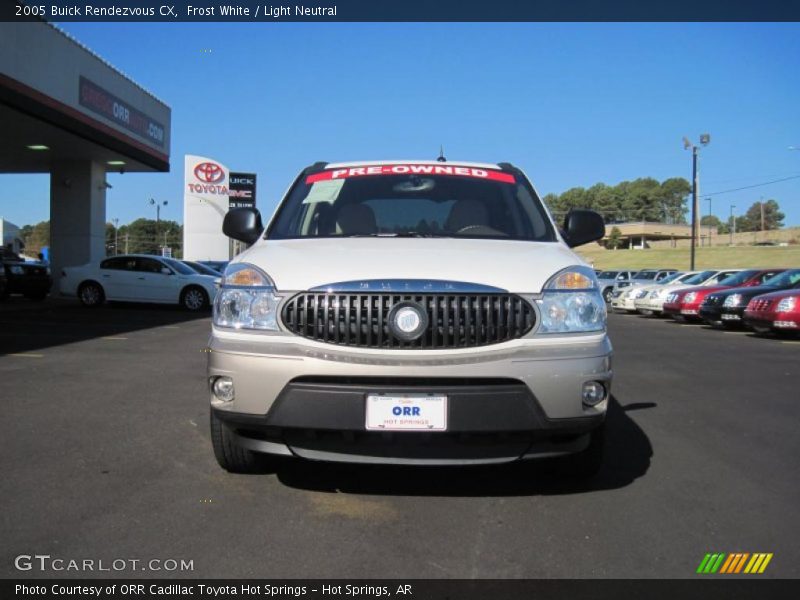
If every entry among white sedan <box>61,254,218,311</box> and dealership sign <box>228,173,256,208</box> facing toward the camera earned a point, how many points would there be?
1

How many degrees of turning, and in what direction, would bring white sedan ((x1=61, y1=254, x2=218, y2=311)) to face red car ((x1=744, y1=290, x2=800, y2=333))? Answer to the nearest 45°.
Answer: approximately 45° to its right

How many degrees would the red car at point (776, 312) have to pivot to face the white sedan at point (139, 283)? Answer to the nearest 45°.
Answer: approximately 45° to its right

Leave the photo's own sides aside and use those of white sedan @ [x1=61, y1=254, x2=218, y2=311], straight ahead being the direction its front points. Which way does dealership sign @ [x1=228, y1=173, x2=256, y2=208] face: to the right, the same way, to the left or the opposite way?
to the right

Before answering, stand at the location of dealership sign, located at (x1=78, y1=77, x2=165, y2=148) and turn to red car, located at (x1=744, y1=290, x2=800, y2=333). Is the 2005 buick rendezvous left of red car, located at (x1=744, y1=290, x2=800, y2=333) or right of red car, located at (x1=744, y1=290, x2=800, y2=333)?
right

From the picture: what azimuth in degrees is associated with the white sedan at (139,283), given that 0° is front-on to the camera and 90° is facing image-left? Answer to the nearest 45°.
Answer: approximately 270°

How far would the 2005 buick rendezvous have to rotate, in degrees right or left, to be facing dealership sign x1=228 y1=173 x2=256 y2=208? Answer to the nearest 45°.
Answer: approximately 180°

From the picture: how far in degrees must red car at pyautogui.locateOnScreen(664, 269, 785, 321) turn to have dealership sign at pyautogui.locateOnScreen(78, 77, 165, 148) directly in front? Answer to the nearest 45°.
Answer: approximately 45° to its right
